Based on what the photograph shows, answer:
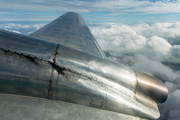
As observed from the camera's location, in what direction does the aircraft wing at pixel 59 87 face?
facing to the left of the viewer
